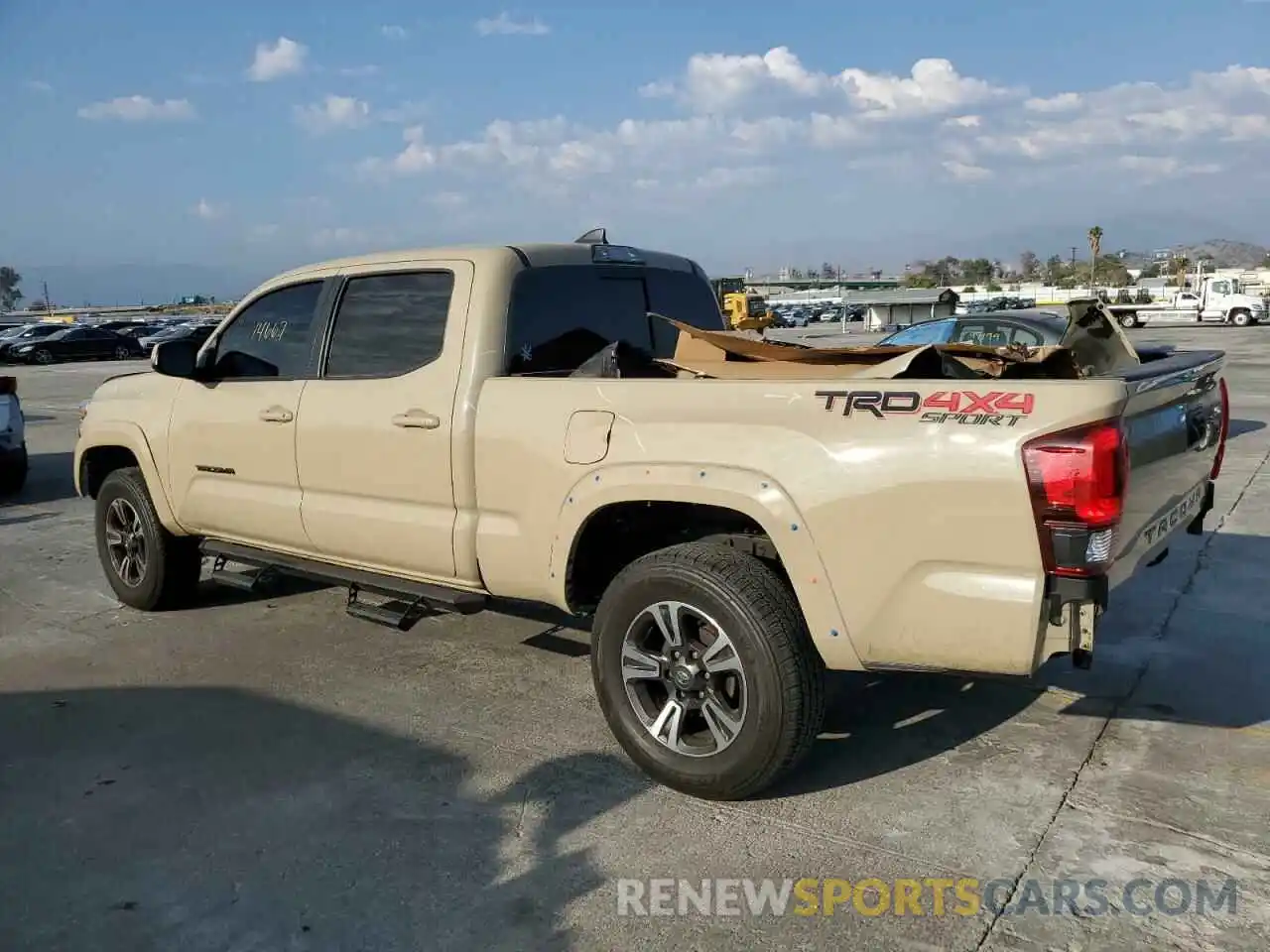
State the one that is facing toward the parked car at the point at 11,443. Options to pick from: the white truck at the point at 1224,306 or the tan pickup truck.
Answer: the tan pickup truck

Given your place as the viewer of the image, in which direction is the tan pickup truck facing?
facing away from the viewer and to the left of the viewer

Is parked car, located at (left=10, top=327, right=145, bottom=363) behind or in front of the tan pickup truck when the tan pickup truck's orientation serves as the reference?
in front

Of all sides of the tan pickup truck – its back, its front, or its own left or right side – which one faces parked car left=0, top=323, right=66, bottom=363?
front

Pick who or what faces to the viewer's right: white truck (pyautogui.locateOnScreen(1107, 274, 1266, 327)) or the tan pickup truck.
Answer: the white truck

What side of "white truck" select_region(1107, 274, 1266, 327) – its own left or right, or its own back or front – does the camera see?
right

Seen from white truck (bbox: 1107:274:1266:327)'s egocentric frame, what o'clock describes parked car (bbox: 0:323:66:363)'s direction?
The parked car is roughly at 5 o'clock from the white truck.

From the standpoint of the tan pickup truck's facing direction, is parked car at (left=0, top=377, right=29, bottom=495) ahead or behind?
ahead

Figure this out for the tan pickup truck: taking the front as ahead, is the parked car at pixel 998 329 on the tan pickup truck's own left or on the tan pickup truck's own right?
on the tan pickup truck's own right

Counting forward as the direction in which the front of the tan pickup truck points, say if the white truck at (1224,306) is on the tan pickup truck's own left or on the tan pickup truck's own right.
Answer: on the tan pickup truck's own right

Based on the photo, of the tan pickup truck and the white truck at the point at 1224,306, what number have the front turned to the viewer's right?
1

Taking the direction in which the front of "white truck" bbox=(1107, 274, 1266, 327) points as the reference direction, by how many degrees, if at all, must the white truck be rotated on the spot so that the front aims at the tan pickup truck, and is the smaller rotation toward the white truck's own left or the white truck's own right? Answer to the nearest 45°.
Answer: approximately 90° to the white truck's own right

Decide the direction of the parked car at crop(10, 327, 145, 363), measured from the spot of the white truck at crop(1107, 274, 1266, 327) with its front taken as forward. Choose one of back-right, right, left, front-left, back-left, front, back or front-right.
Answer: back-right
